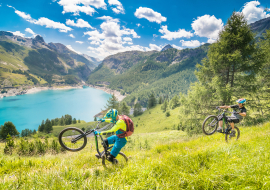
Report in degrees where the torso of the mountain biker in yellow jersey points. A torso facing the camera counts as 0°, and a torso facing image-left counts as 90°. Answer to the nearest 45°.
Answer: approximately 90°
